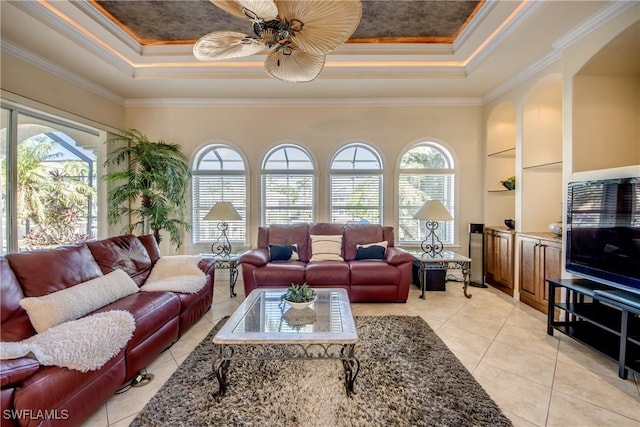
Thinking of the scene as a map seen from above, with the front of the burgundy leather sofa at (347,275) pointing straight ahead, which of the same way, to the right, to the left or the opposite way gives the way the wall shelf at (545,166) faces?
to the right

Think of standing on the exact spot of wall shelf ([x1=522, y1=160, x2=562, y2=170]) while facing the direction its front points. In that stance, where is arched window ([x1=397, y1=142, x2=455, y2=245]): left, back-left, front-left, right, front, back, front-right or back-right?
front-right

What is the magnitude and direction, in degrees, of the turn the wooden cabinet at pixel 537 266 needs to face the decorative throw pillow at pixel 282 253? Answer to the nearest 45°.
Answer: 0° — it already faces it

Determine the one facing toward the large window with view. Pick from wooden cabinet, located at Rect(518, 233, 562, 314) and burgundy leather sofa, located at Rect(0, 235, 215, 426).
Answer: the wooden cabinet

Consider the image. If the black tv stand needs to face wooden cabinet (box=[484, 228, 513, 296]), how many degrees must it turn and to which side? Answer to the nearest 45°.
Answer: approximately 90° to its right

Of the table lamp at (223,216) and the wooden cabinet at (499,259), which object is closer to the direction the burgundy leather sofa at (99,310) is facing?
the wooden cabinet

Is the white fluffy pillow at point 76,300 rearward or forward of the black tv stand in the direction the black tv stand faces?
forward

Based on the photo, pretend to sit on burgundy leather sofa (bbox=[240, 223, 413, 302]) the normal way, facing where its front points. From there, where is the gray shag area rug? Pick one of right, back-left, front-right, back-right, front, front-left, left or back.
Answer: front

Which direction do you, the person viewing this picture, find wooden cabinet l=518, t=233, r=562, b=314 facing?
facing the viewer and to the left of the viewer

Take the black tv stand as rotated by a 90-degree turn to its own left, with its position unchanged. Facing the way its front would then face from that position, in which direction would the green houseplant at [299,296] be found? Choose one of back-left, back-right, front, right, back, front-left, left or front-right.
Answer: right

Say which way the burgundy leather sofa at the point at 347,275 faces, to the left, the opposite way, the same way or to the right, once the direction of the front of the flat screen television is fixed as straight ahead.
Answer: to the left

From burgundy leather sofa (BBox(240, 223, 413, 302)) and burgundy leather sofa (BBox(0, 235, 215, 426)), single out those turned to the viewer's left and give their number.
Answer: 0

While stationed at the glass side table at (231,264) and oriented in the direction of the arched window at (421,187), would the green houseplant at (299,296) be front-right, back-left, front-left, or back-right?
front-right

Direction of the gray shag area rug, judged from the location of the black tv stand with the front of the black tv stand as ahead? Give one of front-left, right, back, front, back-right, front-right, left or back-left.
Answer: front

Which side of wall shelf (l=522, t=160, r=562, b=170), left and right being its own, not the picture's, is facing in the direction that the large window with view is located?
front

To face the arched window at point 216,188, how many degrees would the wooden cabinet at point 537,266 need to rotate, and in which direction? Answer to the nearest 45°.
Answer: approximately 45° to its right

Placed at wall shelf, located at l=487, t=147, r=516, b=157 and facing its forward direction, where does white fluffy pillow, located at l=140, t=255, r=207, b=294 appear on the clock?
The white fluffy pillow is roughly at 12 o'clock from the wall shelf.
